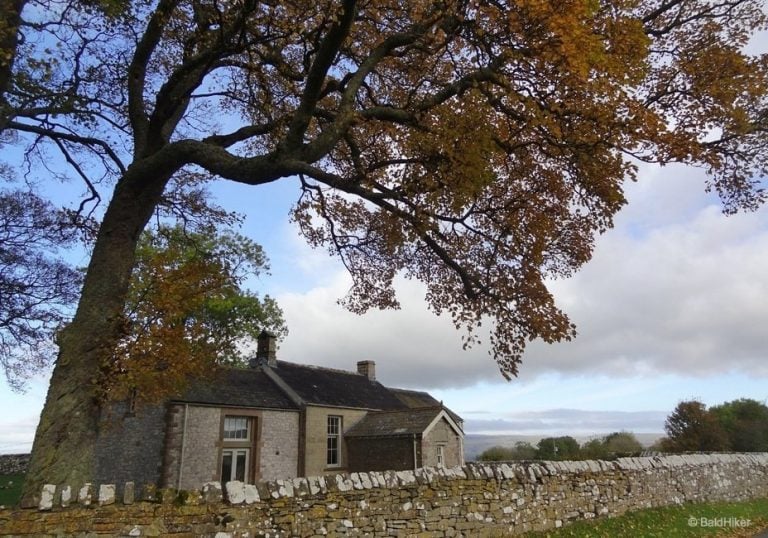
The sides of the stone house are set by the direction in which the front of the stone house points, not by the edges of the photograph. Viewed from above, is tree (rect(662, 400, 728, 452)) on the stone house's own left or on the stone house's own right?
on the stone house's own left

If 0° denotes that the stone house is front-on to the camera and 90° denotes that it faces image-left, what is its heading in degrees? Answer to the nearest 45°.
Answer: approximately 315°

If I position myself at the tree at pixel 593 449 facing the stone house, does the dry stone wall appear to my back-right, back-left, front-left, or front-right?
front-left

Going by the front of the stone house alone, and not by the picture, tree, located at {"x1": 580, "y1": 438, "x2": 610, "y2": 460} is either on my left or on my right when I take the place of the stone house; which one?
on my left

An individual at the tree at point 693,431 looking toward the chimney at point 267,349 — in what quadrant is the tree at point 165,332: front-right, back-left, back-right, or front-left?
front-left
